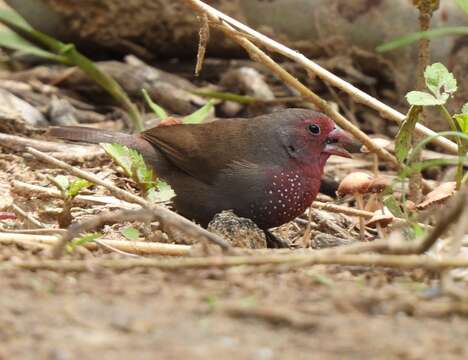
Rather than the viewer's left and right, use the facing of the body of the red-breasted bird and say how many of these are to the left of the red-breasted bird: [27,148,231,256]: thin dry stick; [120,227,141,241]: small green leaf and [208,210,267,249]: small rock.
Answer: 0

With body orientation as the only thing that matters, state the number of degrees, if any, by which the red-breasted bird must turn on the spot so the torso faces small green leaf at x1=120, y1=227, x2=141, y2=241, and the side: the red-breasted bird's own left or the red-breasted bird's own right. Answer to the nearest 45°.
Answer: approximately 135° to the red-breasted bird's own right

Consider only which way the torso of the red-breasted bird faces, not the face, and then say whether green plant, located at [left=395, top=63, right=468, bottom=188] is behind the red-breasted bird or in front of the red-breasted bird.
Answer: in front

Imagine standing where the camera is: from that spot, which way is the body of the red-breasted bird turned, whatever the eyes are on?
to the viewer's right

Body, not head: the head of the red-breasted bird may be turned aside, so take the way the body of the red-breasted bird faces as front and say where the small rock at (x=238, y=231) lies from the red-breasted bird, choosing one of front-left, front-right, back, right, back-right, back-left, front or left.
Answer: right

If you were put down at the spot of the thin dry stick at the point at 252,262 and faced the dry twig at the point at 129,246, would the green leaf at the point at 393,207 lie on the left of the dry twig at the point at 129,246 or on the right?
right

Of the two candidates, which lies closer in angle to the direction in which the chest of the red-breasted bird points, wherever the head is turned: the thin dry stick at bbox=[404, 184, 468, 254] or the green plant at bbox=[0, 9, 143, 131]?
the thin dry stick

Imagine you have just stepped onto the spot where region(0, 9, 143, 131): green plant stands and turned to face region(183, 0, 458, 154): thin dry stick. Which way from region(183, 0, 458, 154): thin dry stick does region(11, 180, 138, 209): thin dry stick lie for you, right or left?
right

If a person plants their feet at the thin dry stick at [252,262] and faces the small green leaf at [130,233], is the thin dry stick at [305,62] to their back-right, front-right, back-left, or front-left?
front-right

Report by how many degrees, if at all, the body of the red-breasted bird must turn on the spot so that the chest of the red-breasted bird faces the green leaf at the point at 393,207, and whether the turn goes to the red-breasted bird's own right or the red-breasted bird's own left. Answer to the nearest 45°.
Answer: approximately 45° to the red-breasted bird's own right

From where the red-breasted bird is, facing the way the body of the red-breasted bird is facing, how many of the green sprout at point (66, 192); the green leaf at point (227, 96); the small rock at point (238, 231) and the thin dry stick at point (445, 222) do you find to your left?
1

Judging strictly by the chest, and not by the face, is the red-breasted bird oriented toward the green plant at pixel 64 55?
no

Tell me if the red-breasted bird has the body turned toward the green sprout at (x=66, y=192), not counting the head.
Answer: no

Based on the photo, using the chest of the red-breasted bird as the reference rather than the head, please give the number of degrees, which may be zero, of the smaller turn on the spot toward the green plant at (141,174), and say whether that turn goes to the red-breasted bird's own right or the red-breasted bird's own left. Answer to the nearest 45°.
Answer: approximately 135° to the red-breasted bird's own right

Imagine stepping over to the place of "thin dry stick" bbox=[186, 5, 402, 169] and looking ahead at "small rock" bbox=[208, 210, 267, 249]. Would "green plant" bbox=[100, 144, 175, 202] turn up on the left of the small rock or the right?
right

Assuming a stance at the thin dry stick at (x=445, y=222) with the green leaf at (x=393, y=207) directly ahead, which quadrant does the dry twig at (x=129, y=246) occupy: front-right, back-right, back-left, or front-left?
front-left
